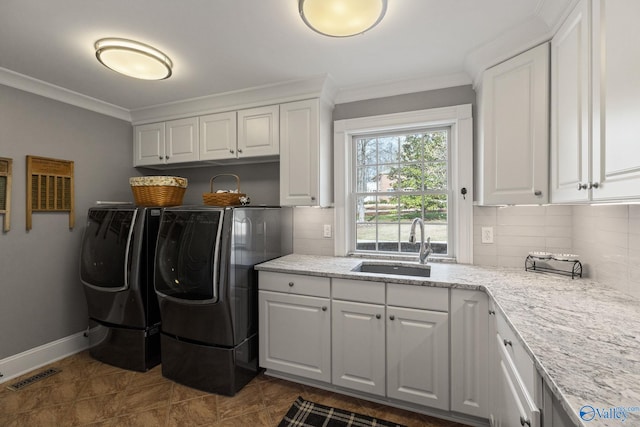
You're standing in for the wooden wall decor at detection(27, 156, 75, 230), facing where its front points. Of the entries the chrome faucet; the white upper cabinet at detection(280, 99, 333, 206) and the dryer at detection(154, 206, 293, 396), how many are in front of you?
3

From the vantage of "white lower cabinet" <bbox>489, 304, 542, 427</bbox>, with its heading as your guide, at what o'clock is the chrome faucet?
The chrome faucet is roughly at 2 o'clock from the white lower cabinet.

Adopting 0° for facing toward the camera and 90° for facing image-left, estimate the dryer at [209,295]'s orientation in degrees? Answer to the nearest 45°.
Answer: approximately 45°

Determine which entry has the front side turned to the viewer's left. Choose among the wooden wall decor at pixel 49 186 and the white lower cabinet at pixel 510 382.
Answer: the white lower cabinet

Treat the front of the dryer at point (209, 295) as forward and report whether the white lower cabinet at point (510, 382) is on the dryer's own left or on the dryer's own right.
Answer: on the dryer's own left

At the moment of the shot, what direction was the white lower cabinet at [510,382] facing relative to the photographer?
facing to the left of the viewer

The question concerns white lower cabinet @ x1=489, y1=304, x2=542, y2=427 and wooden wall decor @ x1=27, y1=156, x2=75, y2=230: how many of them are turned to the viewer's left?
1

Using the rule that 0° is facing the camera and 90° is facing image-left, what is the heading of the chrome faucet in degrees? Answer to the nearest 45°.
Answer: approximately 45°

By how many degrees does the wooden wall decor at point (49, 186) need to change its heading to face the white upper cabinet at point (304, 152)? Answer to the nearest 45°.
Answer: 0° — it already faces it

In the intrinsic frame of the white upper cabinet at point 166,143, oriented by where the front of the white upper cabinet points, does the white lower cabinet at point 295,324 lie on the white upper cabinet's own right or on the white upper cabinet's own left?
on the white upper cabinet's own left

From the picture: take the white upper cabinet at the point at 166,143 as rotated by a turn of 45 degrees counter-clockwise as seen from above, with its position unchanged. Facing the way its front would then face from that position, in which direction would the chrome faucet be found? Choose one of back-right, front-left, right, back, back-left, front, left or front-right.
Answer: front-left

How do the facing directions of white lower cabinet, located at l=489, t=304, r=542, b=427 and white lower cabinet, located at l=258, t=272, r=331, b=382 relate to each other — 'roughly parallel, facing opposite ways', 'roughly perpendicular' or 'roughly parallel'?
roughly perpendicular
